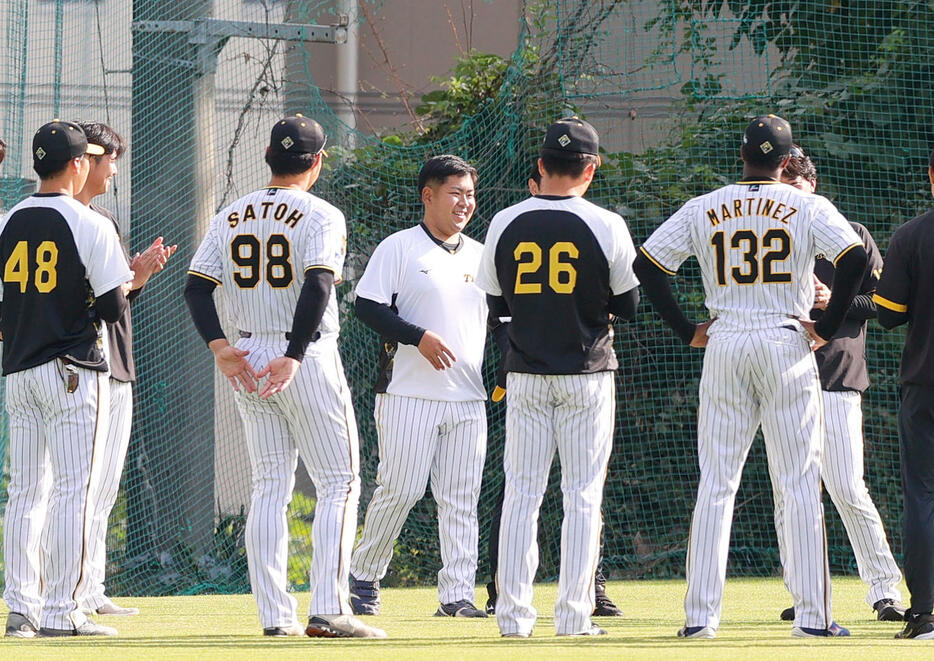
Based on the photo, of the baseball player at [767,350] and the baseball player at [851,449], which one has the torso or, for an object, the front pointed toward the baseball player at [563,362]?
the baseball player at [851,449]

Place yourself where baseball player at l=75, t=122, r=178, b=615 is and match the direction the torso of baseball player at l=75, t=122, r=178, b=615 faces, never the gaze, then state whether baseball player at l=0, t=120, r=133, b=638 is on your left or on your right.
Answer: on your right

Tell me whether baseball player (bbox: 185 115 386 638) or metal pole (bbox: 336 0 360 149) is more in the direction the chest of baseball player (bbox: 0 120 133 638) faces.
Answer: the metal pole

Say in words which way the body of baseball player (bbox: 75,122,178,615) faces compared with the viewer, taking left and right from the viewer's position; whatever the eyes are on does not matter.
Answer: facing to the right of the viewer

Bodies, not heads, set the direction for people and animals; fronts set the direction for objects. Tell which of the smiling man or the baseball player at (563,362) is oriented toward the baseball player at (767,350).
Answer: the smiling man

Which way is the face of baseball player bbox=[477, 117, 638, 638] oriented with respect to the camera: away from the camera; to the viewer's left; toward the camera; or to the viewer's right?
away from the camera

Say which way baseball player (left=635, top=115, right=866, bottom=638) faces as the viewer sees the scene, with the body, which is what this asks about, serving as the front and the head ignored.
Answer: away from the camera

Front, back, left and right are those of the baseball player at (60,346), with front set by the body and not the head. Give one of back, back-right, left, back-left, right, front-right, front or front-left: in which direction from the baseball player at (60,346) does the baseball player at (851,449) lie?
front-right

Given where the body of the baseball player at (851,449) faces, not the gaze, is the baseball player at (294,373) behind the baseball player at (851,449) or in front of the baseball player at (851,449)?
in front

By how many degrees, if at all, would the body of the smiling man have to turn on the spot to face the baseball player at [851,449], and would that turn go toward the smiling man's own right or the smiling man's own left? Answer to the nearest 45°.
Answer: approximately 45° to the smiling man's own left

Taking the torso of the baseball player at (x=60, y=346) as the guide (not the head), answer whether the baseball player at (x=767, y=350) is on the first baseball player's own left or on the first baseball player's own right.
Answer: on the first baseball player's own right

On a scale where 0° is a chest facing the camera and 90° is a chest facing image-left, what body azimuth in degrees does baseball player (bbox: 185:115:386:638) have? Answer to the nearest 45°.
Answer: approximately 225°

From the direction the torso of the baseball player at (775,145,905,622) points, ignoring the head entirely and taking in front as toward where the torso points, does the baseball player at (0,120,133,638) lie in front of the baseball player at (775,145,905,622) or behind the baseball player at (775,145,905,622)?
in front

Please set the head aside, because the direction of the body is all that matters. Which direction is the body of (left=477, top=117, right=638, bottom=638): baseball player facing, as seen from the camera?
away from the camera
